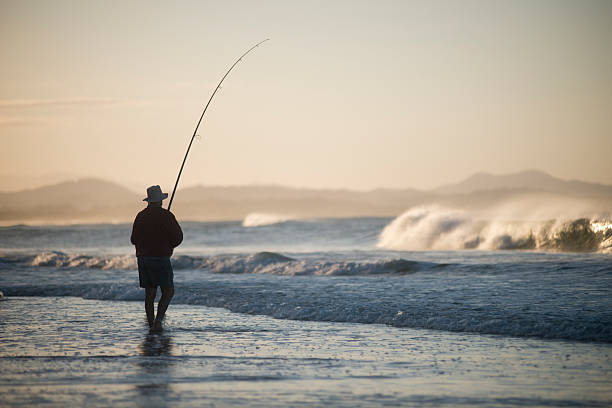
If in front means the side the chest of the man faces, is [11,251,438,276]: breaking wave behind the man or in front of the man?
in front

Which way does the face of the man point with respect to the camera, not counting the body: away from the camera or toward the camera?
away from the camera

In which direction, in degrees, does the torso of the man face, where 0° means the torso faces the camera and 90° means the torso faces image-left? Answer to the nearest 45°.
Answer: approximately 180°

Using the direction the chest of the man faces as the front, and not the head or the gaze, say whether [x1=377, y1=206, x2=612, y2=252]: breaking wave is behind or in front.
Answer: in front
